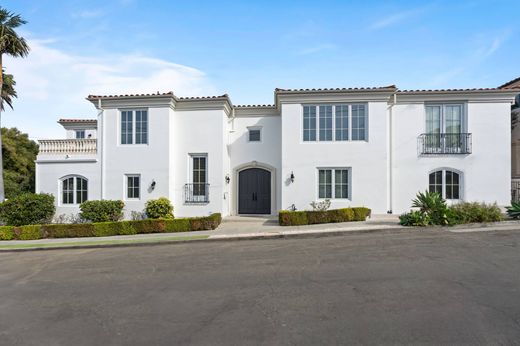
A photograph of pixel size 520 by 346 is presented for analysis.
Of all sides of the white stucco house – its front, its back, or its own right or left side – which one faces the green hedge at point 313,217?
front

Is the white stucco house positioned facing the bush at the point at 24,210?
no

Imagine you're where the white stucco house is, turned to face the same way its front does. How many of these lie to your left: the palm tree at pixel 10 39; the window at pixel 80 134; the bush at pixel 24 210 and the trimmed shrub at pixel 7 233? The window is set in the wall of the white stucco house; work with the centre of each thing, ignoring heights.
0

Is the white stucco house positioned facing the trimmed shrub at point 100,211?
no

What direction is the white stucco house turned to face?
toward the camera

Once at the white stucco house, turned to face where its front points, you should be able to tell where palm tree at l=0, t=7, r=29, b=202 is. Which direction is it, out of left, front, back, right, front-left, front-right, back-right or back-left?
right

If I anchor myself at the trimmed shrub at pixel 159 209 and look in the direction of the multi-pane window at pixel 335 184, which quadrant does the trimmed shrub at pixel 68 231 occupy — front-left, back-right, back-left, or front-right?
back-right

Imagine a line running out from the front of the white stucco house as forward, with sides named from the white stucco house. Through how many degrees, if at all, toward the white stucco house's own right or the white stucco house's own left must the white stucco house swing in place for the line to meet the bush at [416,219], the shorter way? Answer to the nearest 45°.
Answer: approximately 45° to the white stucco house's own left

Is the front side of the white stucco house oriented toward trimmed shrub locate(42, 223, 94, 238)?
no

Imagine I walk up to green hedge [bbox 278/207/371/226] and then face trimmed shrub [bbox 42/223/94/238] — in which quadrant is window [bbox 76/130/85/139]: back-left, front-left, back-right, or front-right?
front-right

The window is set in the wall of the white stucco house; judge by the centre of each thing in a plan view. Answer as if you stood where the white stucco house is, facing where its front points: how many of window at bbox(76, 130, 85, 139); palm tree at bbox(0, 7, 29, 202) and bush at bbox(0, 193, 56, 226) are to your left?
0

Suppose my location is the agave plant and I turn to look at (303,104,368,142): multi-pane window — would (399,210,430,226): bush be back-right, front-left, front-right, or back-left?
front-left
